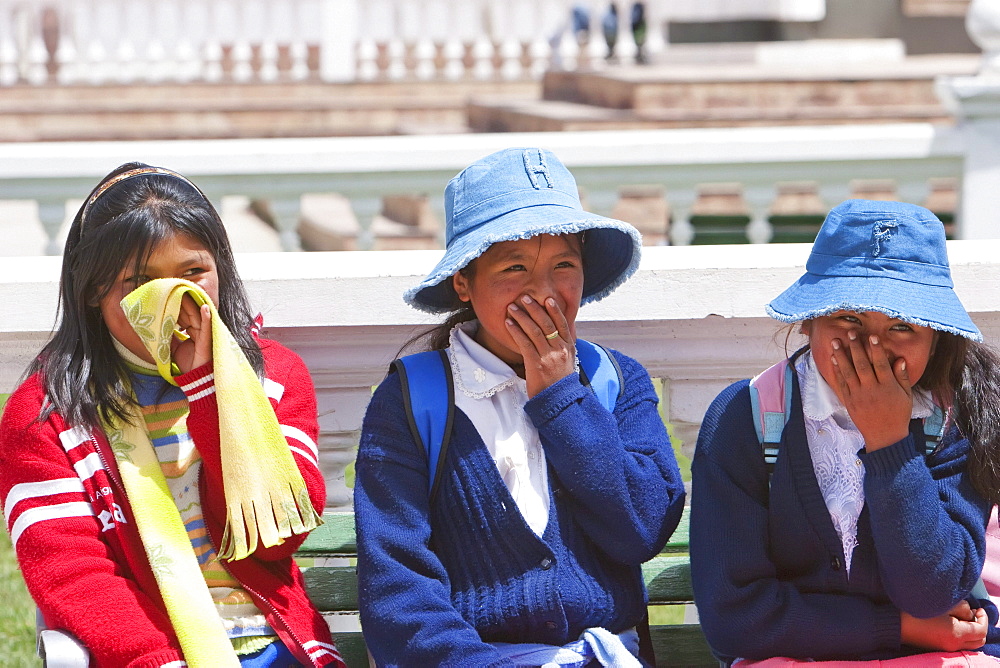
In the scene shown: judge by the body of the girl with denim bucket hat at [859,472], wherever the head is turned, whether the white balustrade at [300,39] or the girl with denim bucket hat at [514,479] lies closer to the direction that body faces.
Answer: the girl with denim bucket hat

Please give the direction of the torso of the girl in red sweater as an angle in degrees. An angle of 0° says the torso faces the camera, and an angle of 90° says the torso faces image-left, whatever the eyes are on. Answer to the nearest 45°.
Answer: approximately 315°

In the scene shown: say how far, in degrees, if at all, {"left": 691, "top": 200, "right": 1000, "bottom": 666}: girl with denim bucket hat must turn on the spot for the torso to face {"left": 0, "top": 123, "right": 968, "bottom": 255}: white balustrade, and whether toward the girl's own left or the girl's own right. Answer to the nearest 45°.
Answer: approximately 180°

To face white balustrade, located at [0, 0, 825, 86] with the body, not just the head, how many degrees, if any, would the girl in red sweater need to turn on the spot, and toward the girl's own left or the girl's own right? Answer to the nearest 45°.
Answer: approximately 135° to the girl's own left

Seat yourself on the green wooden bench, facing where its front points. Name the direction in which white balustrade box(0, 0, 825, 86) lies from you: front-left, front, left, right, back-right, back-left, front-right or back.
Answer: back
